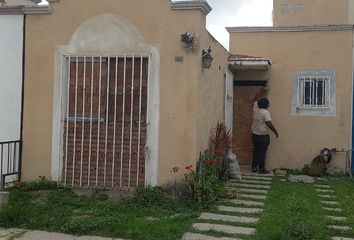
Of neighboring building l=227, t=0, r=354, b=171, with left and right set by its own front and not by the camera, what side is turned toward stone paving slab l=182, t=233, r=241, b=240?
front

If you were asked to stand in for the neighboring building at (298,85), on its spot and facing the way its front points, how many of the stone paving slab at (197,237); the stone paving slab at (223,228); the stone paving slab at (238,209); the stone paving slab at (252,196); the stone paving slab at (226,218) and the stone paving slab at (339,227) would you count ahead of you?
6

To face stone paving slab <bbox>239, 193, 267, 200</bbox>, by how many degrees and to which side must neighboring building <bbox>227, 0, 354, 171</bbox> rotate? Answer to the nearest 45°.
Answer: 0° — it already faces it

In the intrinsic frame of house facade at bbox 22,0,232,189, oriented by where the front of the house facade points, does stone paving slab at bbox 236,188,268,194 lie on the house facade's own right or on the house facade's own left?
on the house facade's own left

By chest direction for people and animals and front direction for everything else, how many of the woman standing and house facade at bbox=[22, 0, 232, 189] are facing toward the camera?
1
